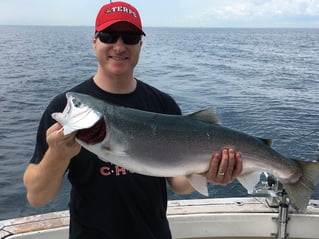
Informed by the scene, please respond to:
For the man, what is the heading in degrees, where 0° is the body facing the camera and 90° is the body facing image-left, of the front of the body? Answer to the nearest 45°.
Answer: approximately 0°
